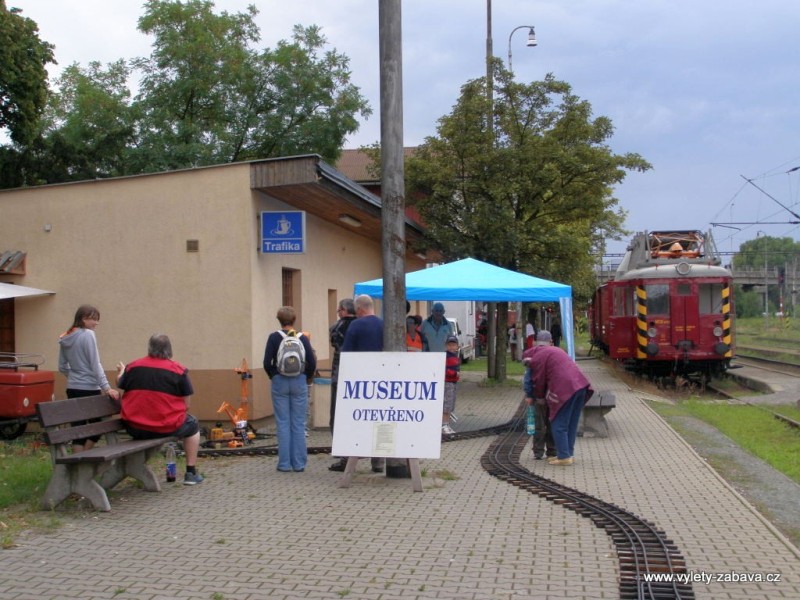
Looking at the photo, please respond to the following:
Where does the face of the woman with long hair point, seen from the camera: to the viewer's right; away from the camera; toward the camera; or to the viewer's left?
to the viewer's right

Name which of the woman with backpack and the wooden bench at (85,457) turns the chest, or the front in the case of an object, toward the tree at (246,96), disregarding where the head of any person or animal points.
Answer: the woman with backpack

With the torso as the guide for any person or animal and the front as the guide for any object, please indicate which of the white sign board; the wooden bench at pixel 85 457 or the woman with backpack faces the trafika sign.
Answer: the woman with backpack

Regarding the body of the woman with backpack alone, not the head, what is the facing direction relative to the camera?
away from the camera
